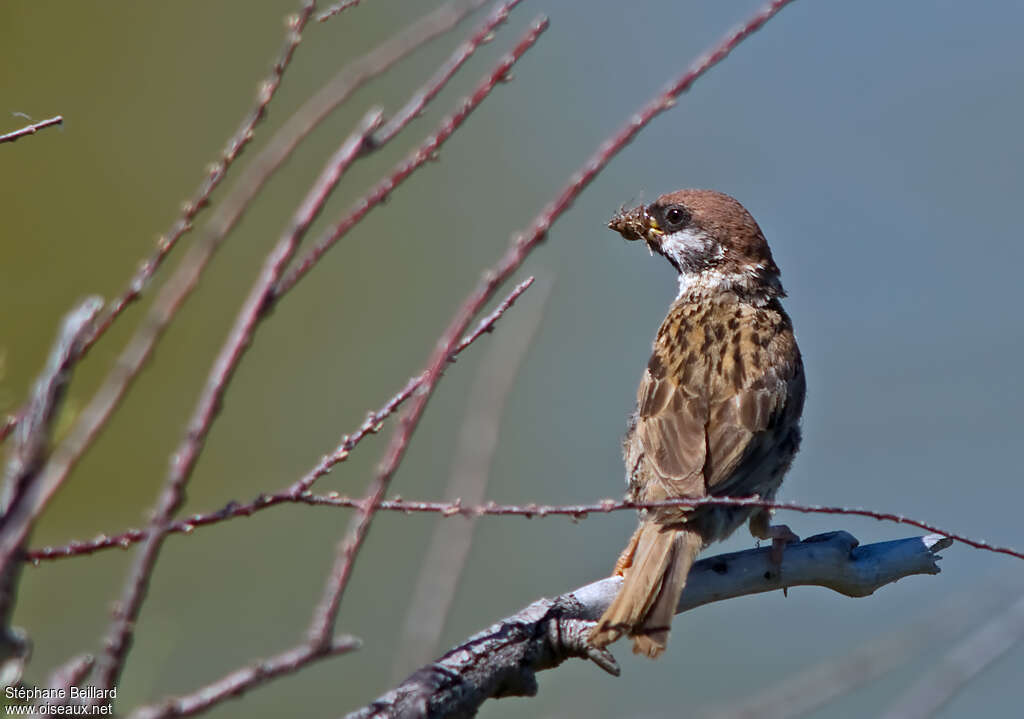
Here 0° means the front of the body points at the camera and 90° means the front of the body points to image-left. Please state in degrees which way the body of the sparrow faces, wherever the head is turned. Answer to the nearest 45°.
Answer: approximately 180°

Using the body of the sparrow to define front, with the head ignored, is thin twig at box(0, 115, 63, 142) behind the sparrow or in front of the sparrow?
behind

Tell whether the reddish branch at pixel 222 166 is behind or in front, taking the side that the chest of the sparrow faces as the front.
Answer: behind

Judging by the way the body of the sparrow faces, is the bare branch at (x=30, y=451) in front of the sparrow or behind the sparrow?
behind

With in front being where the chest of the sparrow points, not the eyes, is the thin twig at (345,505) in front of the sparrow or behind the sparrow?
behind
